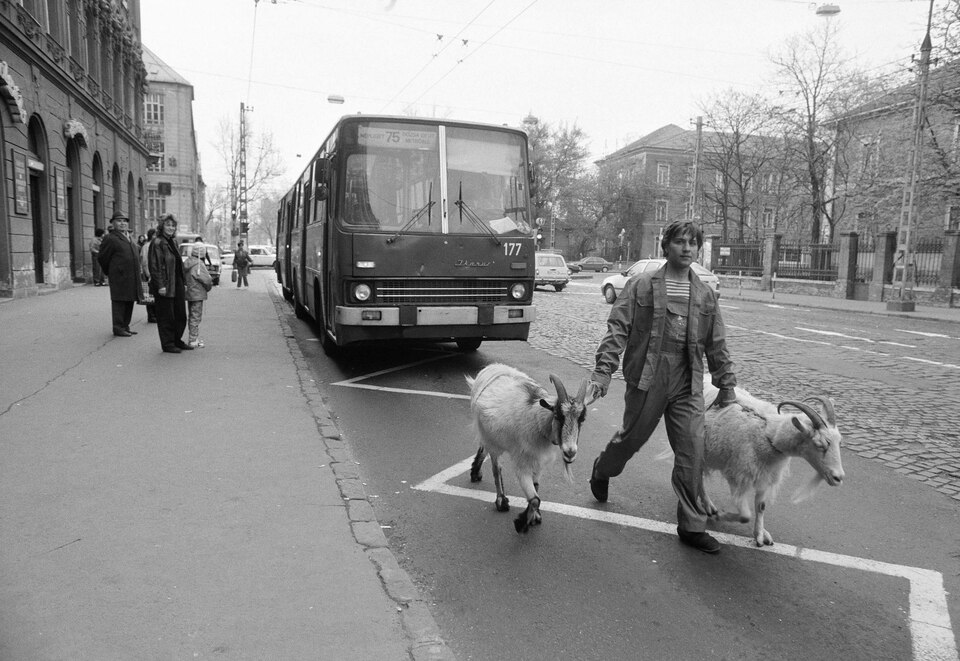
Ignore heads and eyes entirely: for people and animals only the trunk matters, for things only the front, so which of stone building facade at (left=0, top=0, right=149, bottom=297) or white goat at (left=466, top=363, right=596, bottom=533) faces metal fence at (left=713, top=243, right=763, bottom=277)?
the stone building facade

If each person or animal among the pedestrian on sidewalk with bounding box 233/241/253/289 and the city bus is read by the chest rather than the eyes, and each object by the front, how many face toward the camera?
2

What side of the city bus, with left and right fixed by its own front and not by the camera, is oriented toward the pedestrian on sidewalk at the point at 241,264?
back

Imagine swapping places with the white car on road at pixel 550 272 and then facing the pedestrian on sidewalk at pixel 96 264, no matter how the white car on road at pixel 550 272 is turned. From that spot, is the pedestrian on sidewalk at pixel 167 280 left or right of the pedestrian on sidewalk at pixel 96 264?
left

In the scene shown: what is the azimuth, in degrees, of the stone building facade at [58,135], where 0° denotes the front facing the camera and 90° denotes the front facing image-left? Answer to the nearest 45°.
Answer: approximately 270°

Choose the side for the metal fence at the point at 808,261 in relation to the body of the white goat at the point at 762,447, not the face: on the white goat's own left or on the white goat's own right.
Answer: on the white goat's own left

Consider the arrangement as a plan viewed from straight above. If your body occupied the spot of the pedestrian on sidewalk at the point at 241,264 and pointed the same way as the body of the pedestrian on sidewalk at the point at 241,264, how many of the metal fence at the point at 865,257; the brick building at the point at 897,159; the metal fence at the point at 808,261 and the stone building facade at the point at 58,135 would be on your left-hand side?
3

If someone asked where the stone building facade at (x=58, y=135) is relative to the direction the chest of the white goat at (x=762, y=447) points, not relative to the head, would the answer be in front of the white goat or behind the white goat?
behind

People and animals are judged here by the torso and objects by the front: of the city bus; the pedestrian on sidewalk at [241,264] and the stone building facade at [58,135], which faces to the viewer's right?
the stone building facade

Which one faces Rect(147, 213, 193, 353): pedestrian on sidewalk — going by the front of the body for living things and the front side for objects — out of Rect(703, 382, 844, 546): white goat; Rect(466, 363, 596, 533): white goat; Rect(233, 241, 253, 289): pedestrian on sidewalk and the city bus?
Rect(233, 241, 253, 289): pedestrian on sidewalk

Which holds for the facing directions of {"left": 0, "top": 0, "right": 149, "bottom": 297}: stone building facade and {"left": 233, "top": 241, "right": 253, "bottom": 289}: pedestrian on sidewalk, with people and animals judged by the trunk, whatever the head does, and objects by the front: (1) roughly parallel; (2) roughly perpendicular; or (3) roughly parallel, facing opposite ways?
roughly perpendicular
